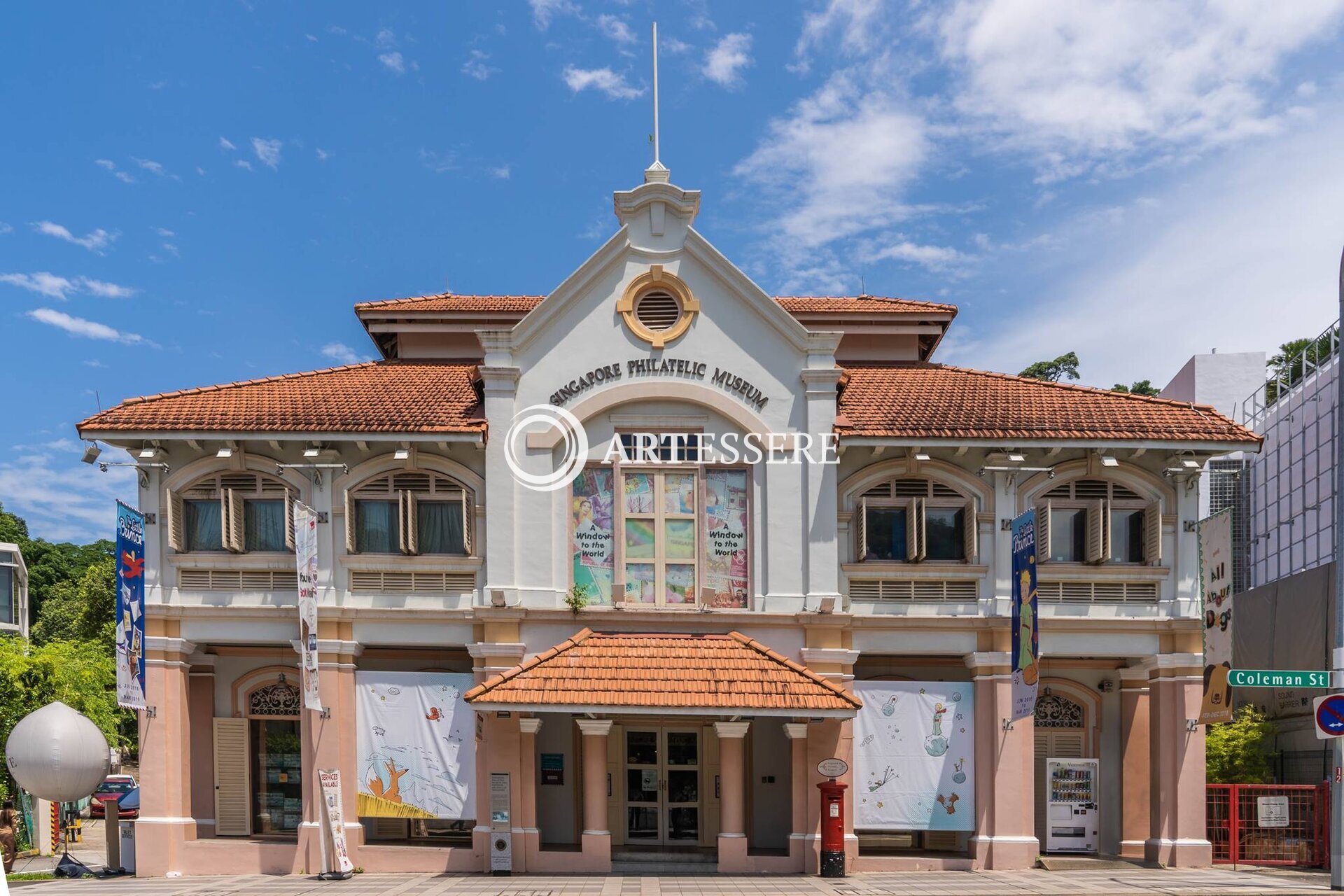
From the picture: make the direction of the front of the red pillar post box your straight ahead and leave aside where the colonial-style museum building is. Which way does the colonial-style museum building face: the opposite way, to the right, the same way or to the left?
the same way

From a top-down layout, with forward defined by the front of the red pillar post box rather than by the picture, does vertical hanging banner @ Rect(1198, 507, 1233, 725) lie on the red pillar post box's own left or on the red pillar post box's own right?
on the red pillar post box's own left

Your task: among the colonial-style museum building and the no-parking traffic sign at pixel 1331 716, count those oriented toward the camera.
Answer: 2

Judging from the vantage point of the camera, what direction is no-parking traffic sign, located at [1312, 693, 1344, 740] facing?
facing the viewer

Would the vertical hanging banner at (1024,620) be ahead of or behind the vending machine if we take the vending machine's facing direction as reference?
ahead

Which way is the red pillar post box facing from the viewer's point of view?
toward the camera

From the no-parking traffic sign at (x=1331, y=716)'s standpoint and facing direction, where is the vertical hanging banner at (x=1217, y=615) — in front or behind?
behind

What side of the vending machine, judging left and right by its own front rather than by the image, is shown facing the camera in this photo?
front

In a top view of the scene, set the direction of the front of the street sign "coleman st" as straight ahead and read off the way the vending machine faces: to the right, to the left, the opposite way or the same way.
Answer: the same way

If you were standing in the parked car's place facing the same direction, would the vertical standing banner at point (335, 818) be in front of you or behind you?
in front

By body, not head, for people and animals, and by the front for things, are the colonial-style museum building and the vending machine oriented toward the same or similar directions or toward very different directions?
same or similar directions

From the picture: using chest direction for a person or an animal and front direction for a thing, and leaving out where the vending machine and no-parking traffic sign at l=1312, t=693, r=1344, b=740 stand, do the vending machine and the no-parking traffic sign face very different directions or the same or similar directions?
same or similar directions

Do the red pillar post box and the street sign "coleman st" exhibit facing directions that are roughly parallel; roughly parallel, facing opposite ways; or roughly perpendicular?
roughly parallel
